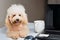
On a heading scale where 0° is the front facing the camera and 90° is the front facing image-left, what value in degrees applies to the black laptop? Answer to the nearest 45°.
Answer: approximately 0°

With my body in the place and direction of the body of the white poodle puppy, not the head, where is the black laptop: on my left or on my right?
on my left

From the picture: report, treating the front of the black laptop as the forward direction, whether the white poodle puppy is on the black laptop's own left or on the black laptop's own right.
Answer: on the black laptop's own right

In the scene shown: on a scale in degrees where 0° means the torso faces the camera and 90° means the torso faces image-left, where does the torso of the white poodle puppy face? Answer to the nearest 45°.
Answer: approximately 0°

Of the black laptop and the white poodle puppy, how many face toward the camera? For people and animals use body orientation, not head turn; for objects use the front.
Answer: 2
